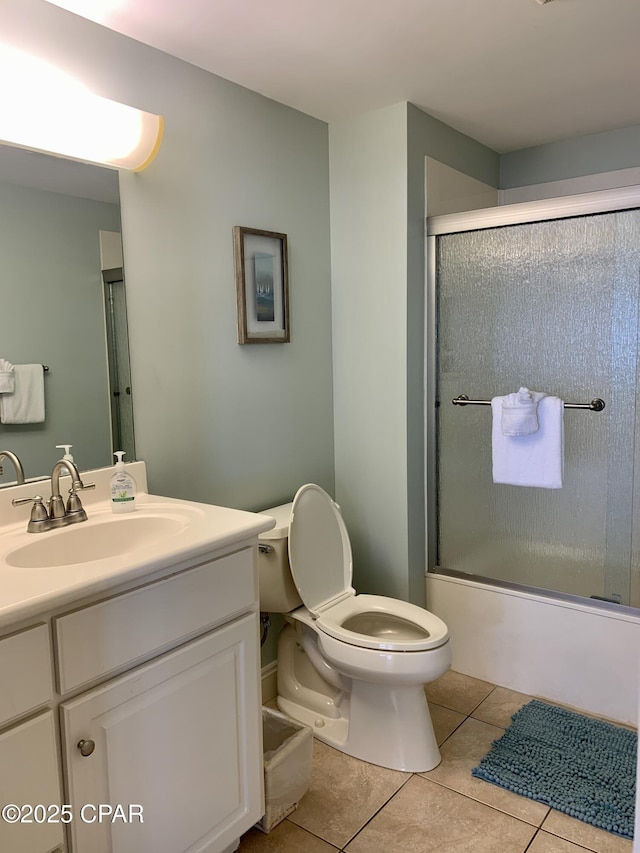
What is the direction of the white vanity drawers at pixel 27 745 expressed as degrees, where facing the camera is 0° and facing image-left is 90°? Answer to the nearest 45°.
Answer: approximately 315°

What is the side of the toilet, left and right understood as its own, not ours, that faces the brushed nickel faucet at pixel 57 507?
right

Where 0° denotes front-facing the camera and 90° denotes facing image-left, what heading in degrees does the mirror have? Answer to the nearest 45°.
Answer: approximately 315°
